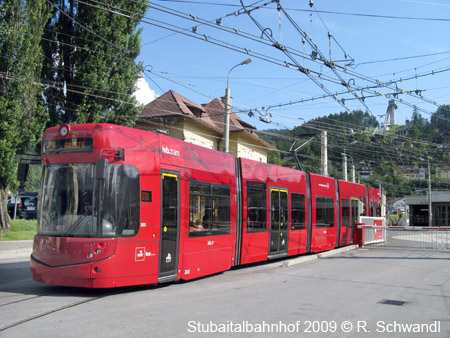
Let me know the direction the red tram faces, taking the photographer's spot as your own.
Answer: facing the viewer and to the left of the viewer

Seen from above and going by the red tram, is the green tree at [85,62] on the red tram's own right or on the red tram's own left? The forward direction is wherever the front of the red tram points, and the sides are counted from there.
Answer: on the red tram's own right

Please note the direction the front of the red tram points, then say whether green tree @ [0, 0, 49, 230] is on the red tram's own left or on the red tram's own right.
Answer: on the red tram's own right

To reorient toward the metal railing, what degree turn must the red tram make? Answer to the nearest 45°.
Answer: approximately 180°

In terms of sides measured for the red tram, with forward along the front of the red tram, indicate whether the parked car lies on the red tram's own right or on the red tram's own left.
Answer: on the red tram's own right
